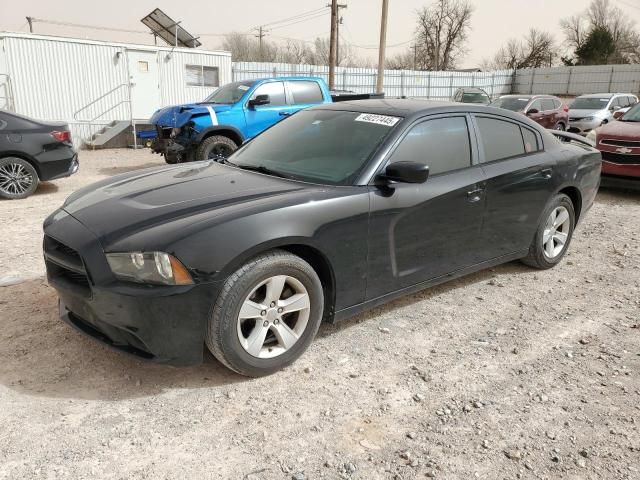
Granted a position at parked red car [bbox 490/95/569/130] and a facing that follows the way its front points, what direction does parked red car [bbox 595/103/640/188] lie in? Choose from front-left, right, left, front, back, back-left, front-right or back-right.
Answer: front-left

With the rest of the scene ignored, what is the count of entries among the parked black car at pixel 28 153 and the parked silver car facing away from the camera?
0

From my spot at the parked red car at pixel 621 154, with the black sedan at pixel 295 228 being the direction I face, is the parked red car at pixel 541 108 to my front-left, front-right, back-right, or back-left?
back-right

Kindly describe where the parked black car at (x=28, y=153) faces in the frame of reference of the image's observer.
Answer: facing to the left of the viewer

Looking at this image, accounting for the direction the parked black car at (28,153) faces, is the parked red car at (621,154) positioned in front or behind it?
behind

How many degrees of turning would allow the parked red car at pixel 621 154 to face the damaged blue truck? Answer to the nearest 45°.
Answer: approximately 45° to its right

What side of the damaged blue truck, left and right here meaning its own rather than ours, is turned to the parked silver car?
back

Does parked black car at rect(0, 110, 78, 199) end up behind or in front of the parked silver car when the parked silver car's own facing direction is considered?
in front

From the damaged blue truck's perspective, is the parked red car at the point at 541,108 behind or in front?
behind
